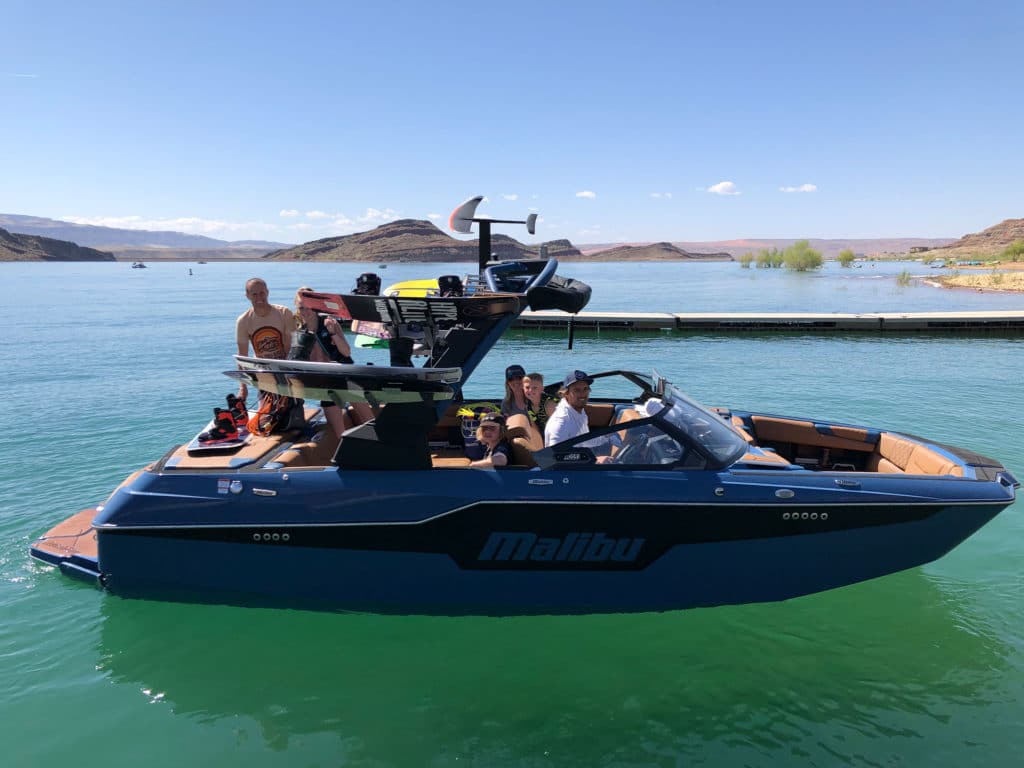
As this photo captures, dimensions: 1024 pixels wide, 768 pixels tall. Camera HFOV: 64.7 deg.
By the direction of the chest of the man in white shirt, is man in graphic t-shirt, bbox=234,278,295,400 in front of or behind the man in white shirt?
behind

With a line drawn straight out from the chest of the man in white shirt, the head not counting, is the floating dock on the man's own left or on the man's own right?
on the man's own left

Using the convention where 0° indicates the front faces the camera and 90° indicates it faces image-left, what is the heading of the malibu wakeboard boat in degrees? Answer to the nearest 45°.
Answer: approximately 270°

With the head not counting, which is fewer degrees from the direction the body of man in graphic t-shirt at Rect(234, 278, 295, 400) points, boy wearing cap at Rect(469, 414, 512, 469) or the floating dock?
the boy wearing cap
